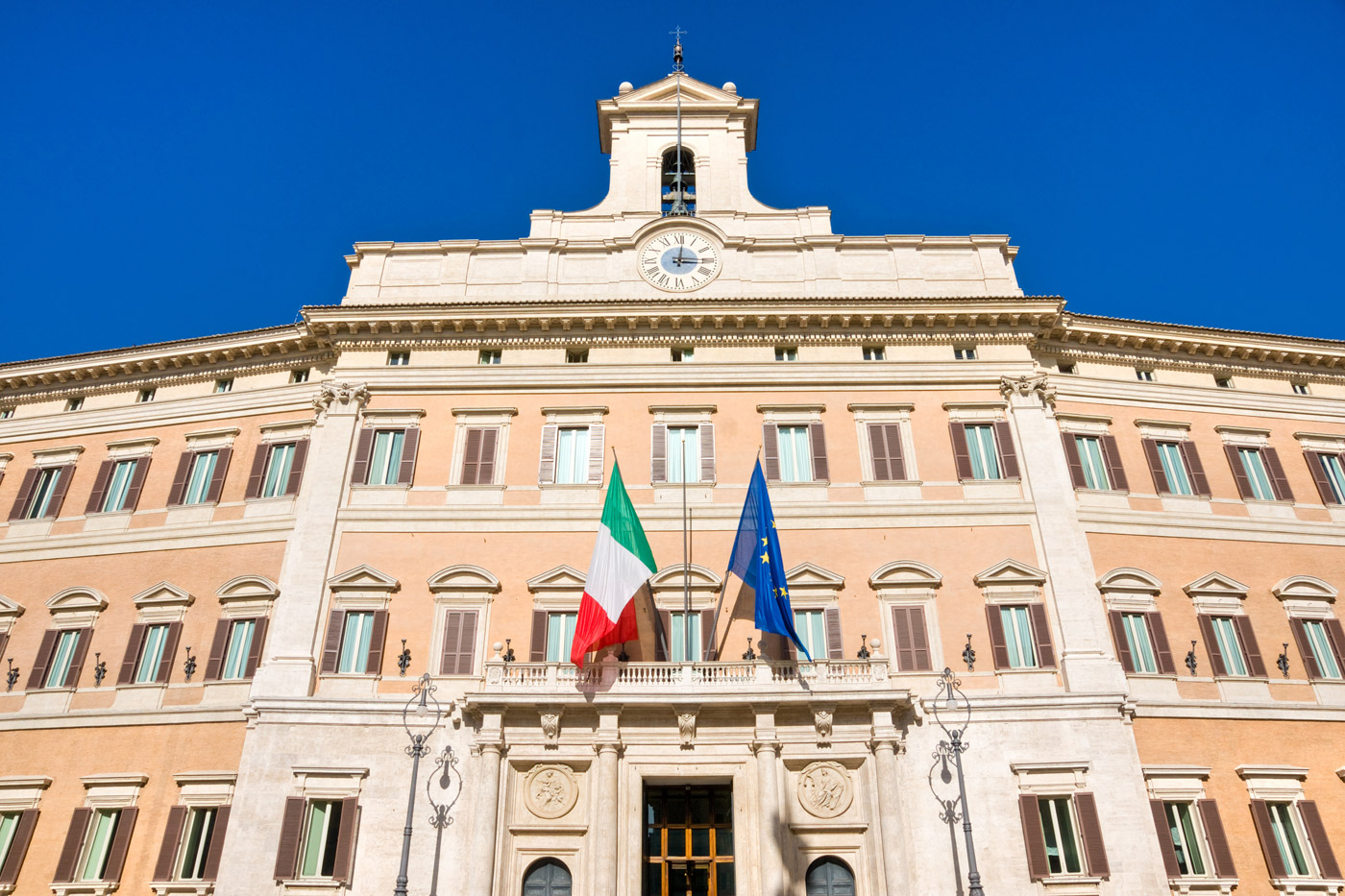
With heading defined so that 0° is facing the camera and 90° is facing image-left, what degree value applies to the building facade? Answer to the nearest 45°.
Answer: approximately 0°
